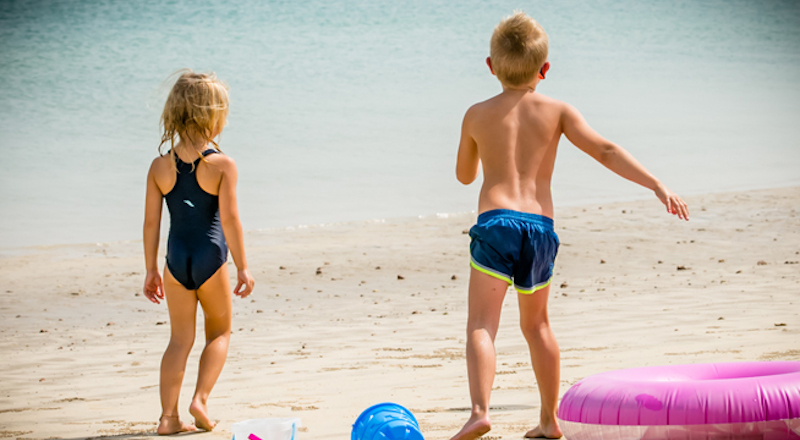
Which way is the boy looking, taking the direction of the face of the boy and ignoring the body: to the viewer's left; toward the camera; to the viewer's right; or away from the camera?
away from the camera

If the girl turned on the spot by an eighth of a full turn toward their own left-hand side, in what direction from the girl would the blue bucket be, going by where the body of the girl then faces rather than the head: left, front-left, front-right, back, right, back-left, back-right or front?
back

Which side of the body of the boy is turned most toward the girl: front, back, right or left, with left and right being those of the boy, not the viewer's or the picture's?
left

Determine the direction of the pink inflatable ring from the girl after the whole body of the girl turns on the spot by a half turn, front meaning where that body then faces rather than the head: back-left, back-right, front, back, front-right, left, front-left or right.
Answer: front-left

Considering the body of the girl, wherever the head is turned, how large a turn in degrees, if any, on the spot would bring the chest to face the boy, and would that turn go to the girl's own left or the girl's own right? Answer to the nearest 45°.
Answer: approximately 135° to the girl's own right

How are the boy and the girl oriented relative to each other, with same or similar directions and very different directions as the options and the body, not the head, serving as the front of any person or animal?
same or similar directions

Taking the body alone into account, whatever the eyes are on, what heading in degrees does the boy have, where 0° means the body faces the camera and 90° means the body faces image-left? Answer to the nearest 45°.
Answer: approximately 180°

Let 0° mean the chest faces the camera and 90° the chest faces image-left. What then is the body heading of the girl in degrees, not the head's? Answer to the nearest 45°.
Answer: approximately 180°
